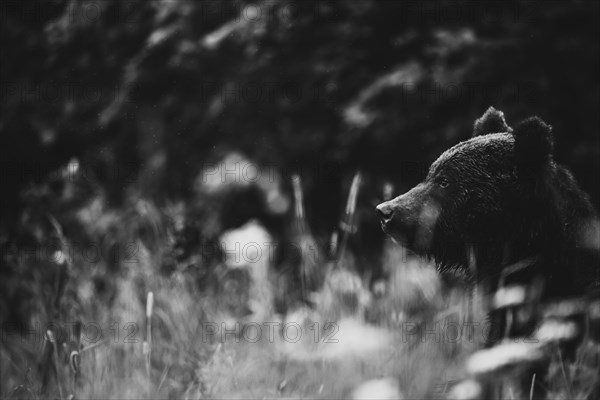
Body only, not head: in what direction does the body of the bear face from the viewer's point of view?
to the viewer's left
